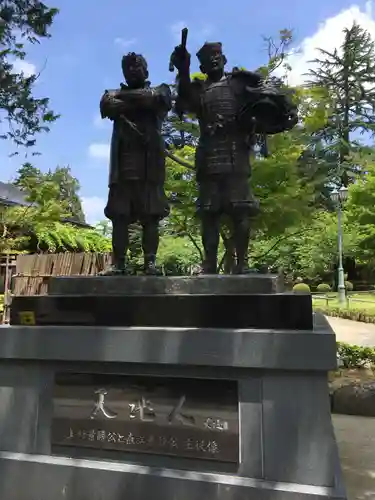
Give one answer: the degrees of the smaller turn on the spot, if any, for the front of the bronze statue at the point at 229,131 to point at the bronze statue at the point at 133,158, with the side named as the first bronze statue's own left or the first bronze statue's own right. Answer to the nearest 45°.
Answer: approximately 90° to the first bronze statue's own right

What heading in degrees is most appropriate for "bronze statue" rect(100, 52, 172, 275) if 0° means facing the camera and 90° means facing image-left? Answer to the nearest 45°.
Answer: approximately 0°

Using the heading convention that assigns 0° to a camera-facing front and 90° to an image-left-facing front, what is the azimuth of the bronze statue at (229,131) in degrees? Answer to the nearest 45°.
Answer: approximately 0°

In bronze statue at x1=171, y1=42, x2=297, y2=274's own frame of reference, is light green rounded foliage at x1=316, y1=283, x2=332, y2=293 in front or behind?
behind

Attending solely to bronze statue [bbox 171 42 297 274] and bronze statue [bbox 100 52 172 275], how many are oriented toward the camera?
2
